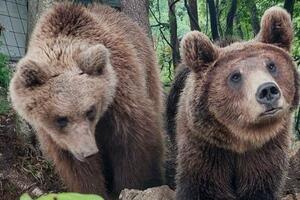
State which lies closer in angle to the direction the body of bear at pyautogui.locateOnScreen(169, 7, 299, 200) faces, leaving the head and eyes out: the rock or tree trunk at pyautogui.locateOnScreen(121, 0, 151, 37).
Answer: the rock

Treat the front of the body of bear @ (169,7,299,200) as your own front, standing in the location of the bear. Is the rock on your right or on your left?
on your right

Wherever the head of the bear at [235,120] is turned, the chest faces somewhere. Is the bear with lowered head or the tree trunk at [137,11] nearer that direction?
the bear with lowered head

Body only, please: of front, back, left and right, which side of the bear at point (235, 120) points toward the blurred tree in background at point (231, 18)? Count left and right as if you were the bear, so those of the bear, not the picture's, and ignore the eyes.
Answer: back

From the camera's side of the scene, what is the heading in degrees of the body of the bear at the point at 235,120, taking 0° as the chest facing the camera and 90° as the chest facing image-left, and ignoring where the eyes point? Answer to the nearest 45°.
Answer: approximately 0°

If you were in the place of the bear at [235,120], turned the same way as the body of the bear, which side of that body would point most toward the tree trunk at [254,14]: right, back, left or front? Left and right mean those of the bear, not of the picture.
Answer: back

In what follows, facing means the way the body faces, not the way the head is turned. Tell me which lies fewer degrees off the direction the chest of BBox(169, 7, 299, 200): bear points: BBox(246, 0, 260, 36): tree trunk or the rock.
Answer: the rock

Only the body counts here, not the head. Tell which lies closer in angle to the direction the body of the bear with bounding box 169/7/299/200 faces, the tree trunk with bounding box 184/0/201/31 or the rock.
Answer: the rock

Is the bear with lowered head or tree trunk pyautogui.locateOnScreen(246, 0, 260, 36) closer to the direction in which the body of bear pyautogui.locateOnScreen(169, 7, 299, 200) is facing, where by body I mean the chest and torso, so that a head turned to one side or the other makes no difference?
the bear with lowered head
